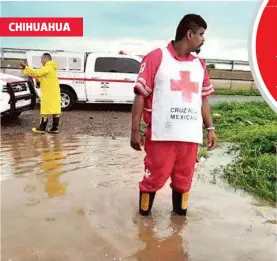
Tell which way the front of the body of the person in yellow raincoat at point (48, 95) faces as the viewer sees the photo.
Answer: to the viewer's left

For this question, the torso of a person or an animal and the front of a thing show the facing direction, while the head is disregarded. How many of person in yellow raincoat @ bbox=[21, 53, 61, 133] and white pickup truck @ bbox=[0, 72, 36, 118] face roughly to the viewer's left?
1

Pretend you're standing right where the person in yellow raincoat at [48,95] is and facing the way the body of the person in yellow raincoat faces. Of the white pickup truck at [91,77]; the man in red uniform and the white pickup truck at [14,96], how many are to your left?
1

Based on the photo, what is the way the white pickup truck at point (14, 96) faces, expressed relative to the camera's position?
facing the viewer and to the right of the viewer

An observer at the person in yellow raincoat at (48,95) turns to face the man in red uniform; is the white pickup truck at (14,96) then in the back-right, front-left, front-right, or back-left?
back-right

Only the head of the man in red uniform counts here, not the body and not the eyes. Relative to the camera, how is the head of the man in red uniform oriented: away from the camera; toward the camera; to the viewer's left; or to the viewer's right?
to the viewer's right

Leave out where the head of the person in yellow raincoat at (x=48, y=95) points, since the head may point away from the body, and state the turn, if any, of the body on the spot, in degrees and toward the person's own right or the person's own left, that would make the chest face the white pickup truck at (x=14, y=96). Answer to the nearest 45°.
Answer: approximately 45° to the person's own right

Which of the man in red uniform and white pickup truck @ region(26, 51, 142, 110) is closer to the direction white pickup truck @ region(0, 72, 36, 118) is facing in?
the man in red uniform

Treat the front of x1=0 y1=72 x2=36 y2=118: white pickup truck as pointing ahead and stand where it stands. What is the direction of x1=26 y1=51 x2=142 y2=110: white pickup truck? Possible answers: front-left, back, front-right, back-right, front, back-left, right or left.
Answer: left

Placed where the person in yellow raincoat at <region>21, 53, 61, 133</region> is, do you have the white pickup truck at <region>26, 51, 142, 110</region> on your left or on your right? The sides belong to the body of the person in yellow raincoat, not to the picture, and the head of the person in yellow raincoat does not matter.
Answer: on your right

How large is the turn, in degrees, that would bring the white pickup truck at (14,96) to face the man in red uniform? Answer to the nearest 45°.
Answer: approximately 45° to its right

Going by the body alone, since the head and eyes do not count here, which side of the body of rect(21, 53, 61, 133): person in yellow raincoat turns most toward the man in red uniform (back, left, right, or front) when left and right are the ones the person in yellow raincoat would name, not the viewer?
left

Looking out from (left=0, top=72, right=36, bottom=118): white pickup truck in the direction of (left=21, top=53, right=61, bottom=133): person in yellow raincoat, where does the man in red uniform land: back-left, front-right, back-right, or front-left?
front-right
